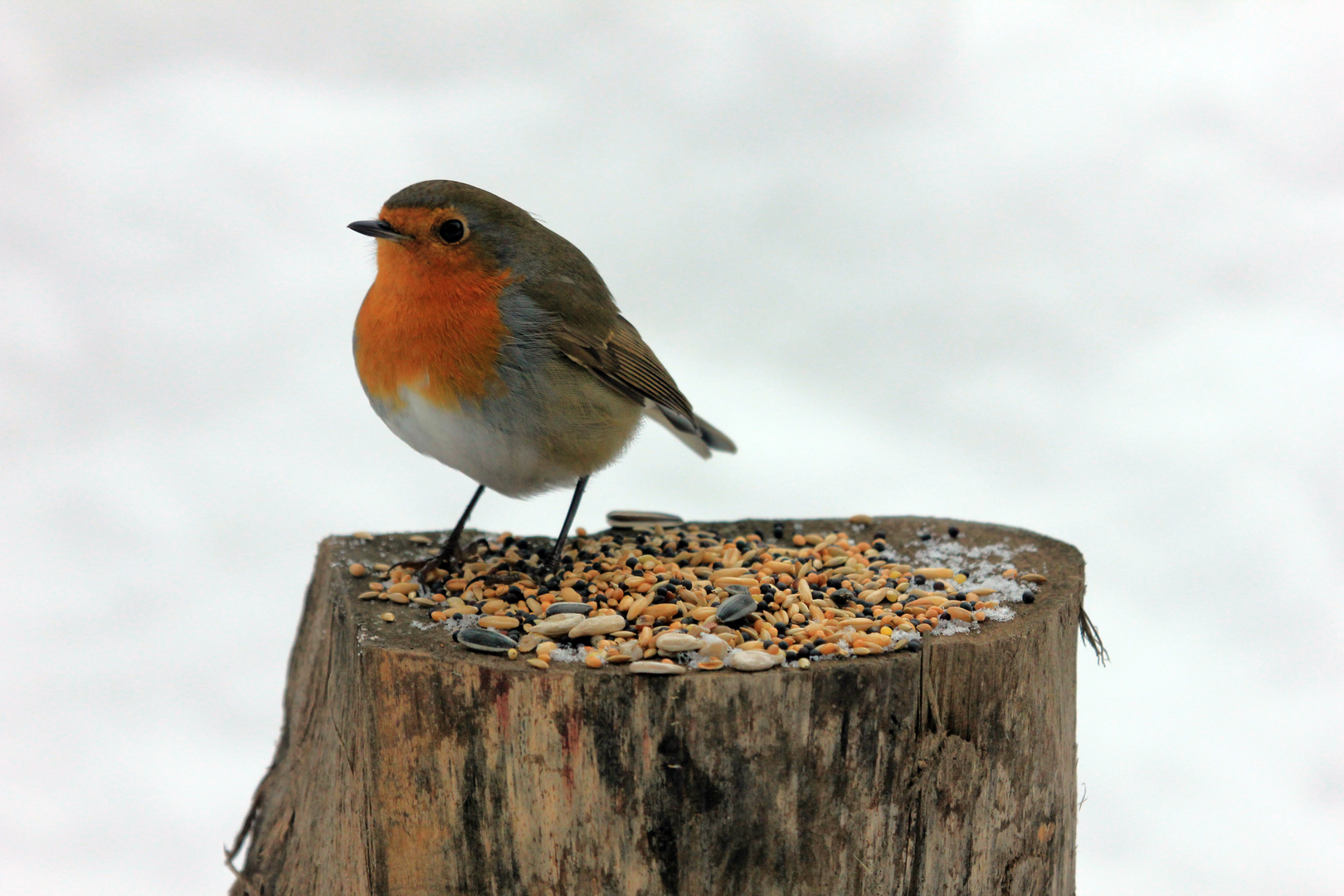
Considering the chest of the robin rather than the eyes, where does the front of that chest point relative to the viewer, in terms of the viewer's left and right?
facing the viewer and to the left of the viewer

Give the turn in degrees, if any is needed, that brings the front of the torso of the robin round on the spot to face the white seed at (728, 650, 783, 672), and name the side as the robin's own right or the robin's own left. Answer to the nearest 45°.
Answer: approximately 90° to the robin's own left
